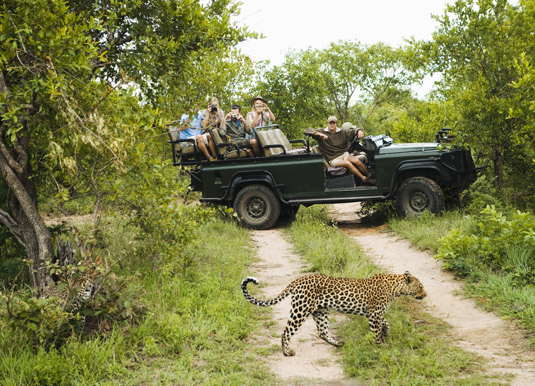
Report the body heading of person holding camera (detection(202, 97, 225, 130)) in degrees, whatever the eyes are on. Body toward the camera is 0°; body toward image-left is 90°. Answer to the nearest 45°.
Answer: approximately 0°

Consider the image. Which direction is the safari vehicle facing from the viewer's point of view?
to the viewer's right

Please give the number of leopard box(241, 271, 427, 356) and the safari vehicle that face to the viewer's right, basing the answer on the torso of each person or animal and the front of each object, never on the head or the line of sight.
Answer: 2

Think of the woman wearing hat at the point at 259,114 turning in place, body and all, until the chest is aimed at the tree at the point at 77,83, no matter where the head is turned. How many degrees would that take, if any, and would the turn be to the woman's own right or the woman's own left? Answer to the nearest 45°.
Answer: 0° — they already face it

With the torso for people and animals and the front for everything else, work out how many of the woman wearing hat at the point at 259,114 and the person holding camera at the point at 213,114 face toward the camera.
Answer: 2

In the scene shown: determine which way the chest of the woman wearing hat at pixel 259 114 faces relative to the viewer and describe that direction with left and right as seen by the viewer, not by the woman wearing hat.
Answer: facing the viewer

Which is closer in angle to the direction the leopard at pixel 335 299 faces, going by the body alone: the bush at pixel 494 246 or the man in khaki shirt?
the bush

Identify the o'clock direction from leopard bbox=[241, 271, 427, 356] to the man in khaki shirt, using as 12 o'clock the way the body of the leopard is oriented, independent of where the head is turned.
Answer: The man in khaki shirt is roughly at 9 o'clock from the leopard.

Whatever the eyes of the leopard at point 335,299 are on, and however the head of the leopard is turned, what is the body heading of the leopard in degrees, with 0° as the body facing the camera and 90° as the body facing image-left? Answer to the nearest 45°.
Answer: approximately 270°
